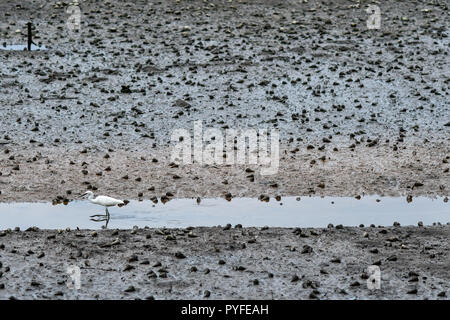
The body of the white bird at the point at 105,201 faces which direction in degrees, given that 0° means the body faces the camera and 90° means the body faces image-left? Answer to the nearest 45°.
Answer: approximately 90°

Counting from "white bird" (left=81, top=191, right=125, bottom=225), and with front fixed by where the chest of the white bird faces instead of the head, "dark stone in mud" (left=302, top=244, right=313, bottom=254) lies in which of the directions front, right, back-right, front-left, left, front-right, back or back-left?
back-left
